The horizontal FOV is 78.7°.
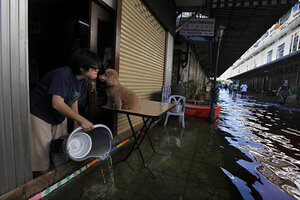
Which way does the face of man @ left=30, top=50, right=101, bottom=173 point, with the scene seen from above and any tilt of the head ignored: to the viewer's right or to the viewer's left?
to the viewer's right

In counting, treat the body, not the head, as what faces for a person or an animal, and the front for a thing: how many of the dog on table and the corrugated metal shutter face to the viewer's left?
1

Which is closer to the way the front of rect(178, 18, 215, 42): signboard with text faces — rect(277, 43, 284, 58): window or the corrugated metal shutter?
the corrugated metal shutter

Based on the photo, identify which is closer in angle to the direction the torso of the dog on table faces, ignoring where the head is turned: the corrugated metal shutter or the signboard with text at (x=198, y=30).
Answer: the corrugated metal shutter

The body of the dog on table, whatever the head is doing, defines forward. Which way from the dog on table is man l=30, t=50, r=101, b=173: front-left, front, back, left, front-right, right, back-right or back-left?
front-left

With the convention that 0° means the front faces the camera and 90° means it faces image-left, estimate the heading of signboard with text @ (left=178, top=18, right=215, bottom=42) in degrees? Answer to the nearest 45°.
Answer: approximately 0°

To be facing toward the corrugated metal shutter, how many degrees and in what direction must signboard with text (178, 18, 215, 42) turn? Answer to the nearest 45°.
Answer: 0° — it already faces it

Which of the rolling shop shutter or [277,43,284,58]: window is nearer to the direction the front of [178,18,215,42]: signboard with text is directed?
the rolling shop shutter

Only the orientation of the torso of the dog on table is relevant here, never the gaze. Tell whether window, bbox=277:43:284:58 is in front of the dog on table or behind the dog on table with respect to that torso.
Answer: behind

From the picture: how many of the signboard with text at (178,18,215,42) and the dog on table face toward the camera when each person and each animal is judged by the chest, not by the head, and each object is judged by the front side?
1

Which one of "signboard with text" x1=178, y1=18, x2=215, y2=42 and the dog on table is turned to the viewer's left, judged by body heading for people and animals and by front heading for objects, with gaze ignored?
the dog on table

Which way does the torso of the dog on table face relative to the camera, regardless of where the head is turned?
to the viewer's left

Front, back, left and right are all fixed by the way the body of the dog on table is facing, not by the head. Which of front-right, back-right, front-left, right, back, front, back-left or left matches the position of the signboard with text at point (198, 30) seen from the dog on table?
back-right

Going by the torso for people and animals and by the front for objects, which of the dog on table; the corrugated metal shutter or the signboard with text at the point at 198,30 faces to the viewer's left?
the dog on table
